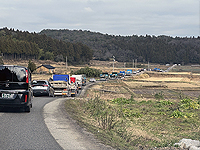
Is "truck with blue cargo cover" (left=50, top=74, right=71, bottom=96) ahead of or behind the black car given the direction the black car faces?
ahead

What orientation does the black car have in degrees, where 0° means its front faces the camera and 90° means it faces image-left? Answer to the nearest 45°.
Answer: approximately 180°
